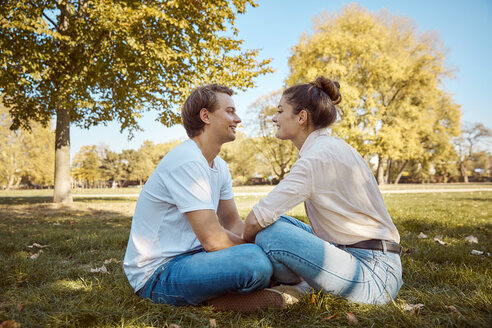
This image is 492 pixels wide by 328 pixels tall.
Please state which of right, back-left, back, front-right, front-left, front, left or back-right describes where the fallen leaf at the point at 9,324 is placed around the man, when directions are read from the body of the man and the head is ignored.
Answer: back

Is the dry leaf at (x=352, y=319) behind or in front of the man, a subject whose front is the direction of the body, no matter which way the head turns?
in front

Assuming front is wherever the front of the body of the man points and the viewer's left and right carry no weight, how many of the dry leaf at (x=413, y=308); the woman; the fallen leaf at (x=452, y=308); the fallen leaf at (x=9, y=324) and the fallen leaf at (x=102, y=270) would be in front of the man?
3

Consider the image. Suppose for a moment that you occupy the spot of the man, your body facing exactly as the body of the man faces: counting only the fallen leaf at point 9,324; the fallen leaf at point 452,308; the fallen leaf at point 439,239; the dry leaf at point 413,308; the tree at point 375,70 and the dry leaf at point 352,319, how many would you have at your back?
1

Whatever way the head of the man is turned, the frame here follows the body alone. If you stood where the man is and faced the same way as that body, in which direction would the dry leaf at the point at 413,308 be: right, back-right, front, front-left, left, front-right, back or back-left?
front

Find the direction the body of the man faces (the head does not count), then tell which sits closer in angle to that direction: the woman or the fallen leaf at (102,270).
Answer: the woman

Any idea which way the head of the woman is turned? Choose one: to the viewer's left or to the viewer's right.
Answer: to the viewer's left

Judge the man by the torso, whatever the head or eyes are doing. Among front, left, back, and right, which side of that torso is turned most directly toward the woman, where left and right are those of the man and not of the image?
front

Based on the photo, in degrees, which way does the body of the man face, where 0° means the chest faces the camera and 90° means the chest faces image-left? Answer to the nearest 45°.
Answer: approximately 270°

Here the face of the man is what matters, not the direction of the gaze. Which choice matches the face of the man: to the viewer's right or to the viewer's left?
to the viewer's right

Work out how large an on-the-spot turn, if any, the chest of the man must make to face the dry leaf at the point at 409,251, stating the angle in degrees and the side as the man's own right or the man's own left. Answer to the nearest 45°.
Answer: approximately 45° to the man's own left

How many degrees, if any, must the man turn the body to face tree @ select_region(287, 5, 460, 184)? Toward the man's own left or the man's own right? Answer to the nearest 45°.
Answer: approximately 45° to the man's own left

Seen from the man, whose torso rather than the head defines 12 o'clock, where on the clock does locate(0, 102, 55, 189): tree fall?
The tree is roughly at 8 o'clock from the man.

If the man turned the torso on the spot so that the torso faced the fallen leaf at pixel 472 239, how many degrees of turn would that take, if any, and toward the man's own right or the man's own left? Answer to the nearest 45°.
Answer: approximately 45° to the man's own left

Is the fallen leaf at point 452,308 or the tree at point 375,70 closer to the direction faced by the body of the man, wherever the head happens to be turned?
the fallen leaf

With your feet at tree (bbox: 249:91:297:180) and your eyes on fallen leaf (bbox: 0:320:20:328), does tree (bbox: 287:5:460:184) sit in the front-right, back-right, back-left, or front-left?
front-left
